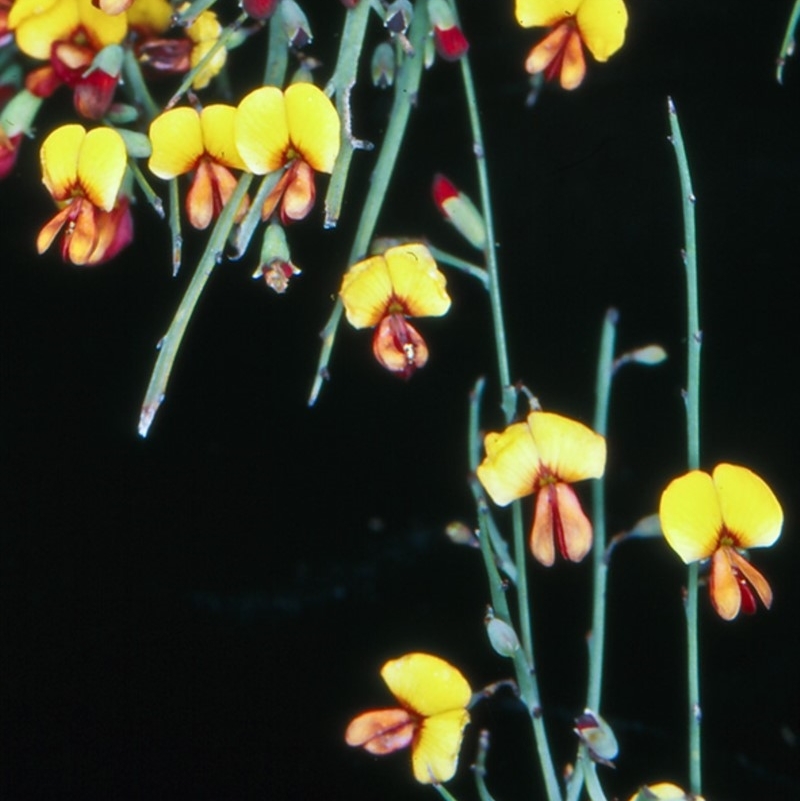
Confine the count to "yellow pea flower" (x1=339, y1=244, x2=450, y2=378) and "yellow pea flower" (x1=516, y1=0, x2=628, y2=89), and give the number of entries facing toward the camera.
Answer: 2

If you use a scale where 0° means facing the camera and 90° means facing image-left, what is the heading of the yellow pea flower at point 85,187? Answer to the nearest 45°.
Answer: approximately 0°

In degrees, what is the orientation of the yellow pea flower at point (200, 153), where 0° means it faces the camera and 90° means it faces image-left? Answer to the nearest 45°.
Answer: approximately 0°
